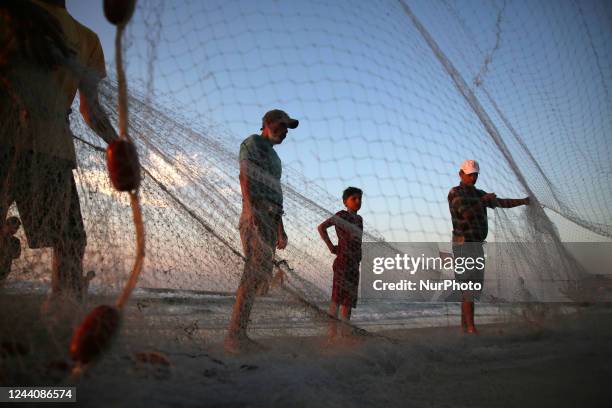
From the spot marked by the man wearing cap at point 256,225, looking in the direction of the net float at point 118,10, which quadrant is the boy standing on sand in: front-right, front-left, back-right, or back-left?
back-left

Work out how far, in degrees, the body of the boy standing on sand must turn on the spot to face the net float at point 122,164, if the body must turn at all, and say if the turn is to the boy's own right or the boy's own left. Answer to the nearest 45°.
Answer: approximately 45° to the boy's own right

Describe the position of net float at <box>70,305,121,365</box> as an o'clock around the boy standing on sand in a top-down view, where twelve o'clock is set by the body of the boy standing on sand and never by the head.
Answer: The net float is roughly at 2 o'clock from the boy standing on sand.

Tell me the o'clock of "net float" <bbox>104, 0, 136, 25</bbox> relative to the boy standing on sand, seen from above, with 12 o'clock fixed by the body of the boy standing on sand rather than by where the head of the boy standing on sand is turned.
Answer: The net float is roughly at 2 o'clock from the boy standing on sand.

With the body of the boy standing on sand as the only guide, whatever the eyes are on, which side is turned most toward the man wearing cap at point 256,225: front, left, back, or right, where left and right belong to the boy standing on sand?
right

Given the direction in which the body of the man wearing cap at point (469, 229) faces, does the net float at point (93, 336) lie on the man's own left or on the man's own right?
on the man's own right
